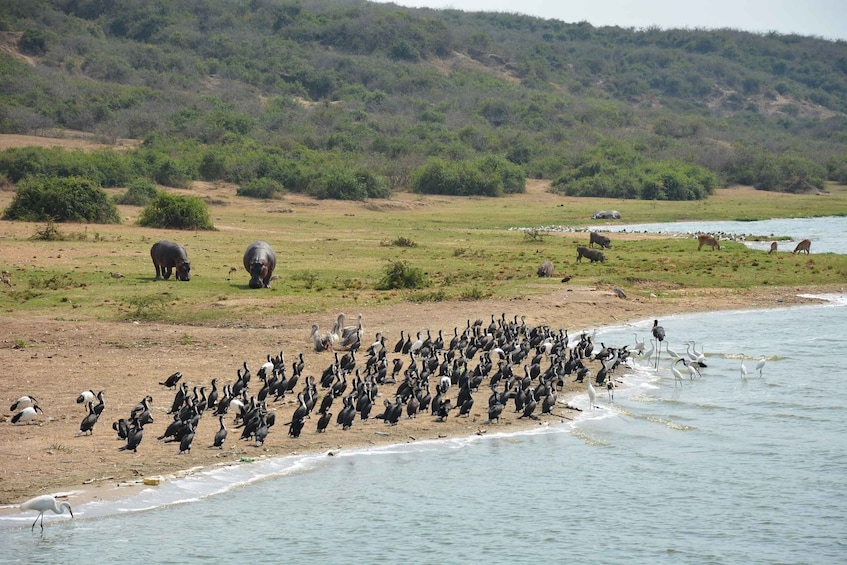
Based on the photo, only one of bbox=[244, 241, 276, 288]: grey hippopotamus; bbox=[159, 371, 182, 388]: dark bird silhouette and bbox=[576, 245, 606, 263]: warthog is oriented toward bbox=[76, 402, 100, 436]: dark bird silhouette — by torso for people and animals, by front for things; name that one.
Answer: the grey hippopotamus

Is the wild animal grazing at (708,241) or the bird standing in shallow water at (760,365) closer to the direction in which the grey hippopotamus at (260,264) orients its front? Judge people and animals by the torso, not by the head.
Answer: the bird standing in shallow water

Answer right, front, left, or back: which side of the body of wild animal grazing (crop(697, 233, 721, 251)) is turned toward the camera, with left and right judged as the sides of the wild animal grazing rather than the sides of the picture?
right

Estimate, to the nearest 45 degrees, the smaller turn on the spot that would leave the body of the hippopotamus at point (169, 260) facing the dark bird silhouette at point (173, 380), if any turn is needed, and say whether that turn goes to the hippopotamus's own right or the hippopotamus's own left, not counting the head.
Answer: approximately 45° to the hippopotamus's own right

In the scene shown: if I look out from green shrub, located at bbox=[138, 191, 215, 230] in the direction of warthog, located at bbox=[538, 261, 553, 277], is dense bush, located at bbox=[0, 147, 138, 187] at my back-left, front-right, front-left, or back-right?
back-left

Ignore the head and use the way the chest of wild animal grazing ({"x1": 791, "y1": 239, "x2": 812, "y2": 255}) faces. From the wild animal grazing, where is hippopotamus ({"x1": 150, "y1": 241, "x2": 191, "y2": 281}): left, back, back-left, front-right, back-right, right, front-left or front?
front-left

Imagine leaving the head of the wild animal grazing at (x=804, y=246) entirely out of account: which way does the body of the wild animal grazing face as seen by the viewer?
to the viewer's left

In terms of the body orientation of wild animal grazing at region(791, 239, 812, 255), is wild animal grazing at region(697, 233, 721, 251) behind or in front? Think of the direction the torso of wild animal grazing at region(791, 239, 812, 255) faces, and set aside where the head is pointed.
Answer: in front

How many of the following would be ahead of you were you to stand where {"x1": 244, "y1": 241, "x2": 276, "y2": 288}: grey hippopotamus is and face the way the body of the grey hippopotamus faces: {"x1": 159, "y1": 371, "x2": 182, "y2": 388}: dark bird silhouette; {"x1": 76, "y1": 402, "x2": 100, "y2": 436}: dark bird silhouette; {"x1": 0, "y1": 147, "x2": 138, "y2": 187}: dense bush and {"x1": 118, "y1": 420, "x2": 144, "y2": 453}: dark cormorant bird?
3
